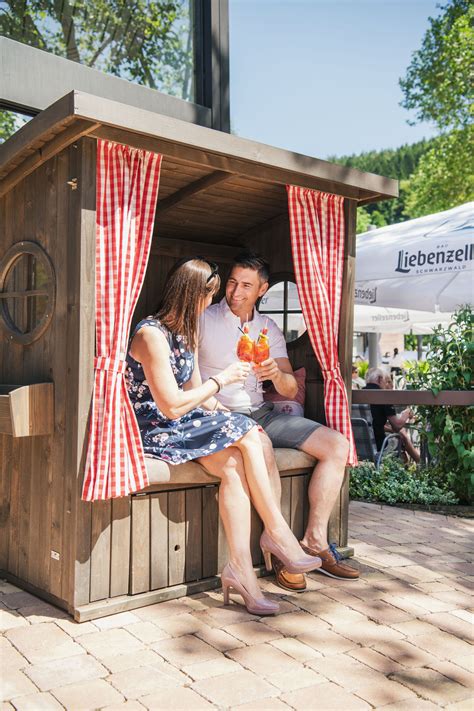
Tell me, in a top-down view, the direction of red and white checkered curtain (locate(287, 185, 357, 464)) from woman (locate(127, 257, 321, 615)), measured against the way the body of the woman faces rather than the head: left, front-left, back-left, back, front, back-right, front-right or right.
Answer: front-left

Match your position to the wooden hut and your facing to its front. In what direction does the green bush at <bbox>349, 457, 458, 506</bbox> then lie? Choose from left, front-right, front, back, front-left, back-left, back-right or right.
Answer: left

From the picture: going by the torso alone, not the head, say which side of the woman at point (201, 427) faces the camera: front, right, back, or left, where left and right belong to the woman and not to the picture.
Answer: right

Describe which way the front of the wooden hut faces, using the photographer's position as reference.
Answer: facing the viewer and to the right of the viewer

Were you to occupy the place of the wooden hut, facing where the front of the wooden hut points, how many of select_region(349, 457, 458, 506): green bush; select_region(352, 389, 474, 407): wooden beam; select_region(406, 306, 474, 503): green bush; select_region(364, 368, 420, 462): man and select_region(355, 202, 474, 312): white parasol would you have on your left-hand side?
5

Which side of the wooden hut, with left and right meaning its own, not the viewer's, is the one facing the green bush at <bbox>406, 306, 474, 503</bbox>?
left

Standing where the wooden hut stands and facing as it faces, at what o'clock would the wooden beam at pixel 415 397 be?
The wooden beam is roughly at 9 o'clock from the wooden hut.

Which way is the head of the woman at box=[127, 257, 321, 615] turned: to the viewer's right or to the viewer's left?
to the viewer's right

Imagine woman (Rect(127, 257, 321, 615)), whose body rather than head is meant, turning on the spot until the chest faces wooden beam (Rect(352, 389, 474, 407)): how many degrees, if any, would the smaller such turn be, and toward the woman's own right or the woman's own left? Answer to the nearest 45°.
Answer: approximately 45° to the woman's own left

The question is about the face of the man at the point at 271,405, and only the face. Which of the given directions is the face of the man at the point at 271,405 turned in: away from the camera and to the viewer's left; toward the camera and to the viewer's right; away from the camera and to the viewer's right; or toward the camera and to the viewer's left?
toward the camera and to the viewer's left

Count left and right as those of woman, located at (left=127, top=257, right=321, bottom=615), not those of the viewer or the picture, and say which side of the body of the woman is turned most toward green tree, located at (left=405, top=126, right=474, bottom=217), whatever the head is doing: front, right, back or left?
left
